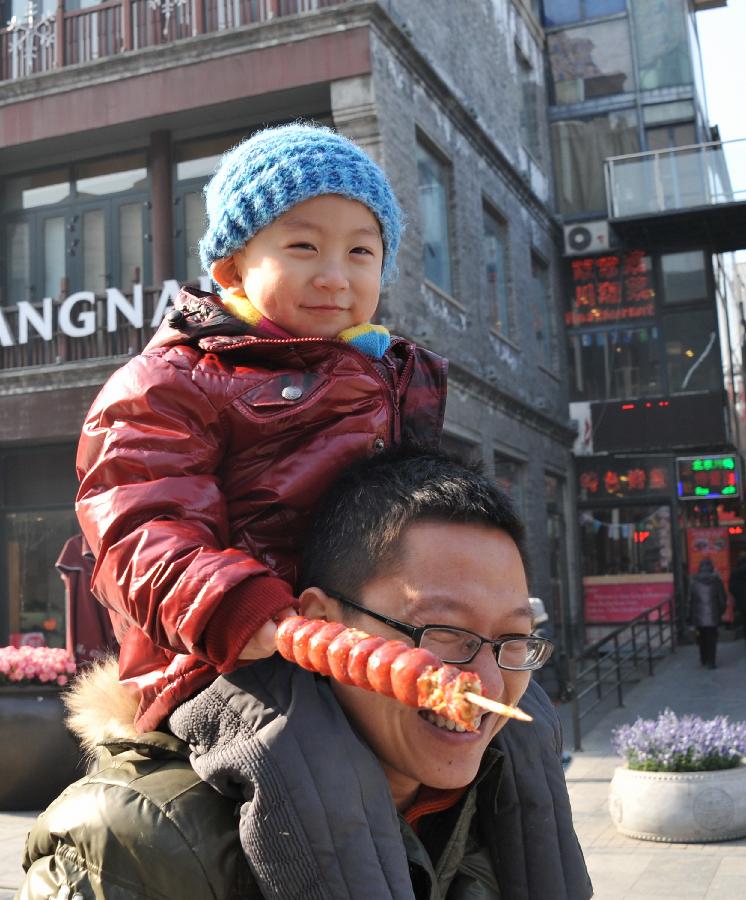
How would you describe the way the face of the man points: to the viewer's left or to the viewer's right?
to the viewer's right

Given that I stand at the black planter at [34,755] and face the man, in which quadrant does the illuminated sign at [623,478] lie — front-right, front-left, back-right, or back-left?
back-left

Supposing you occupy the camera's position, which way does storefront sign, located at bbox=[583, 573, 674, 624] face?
facing the viewer

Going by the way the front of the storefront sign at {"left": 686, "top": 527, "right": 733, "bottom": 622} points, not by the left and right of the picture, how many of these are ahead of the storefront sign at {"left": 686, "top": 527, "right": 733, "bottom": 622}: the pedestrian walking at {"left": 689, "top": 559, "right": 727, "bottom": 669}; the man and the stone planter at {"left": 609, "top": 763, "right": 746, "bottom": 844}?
3

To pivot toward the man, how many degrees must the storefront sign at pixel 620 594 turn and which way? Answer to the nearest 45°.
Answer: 0° — it already faces them

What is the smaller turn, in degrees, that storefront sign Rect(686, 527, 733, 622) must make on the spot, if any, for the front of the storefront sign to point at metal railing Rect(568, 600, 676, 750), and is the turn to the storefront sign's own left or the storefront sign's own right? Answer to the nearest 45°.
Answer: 0° — it already faces it

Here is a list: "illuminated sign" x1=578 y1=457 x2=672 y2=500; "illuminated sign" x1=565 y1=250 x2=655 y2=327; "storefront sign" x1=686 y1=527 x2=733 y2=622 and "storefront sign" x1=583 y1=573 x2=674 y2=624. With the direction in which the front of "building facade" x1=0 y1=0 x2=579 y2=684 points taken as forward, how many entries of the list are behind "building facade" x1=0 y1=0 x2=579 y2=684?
4

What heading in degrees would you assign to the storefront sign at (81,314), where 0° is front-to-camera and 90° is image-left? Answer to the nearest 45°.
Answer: approximately 45°

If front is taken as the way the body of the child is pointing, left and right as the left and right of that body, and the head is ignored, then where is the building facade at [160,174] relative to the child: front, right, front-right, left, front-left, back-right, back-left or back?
back-left

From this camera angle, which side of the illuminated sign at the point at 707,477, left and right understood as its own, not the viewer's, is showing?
front
